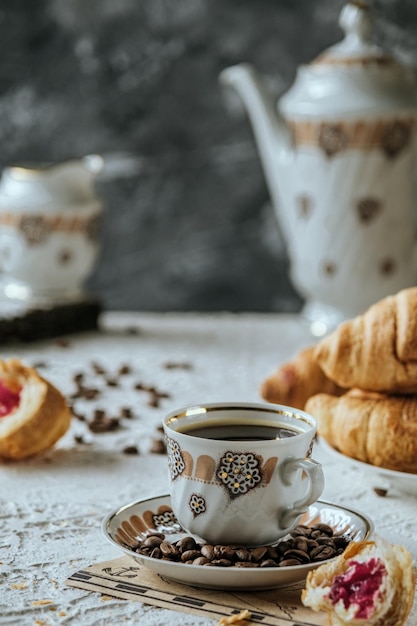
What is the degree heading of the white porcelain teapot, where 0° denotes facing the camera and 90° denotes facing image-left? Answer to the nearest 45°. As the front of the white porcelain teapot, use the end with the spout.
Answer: approximately 90°

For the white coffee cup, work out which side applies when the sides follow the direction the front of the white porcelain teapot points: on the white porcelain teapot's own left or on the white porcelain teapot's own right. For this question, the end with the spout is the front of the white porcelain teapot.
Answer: on the white porcelain teapot's own left

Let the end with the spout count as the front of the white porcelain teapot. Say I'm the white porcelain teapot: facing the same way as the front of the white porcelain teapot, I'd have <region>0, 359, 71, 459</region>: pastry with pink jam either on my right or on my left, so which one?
on my left

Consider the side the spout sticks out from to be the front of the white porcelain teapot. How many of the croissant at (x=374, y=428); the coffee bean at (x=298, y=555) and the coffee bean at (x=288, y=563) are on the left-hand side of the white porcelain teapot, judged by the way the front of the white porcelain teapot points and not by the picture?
3

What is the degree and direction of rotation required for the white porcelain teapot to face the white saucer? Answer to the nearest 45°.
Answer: approximately 90° to its left

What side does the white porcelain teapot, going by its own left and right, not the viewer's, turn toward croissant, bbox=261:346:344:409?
left

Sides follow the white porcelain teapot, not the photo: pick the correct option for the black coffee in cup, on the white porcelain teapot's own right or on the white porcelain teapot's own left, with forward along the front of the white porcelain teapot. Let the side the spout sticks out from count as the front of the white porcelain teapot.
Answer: on the white porcelain teapot's own left

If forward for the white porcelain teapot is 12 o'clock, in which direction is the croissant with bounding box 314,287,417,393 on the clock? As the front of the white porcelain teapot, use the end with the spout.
The croissant is roughly at 9 o'clock from the white porcelain teapot.

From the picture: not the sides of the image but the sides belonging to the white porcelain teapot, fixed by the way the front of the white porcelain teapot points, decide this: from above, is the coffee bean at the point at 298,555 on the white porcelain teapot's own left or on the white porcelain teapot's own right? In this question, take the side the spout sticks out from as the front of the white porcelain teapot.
on the white porcelain teapot's own left

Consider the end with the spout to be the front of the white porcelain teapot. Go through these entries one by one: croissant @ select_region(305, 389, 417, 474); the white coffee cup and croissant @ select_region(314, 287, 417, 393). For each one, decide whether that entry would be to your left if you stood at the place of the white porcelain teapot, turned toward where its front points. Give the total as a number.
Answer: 3

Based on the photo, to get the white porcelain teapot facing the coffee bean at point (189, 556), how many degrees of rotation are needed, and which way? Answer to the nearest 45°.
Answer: approximately 90° to its left

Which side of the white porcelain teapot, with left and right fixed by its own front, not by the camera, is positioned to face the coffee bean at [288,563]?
left
